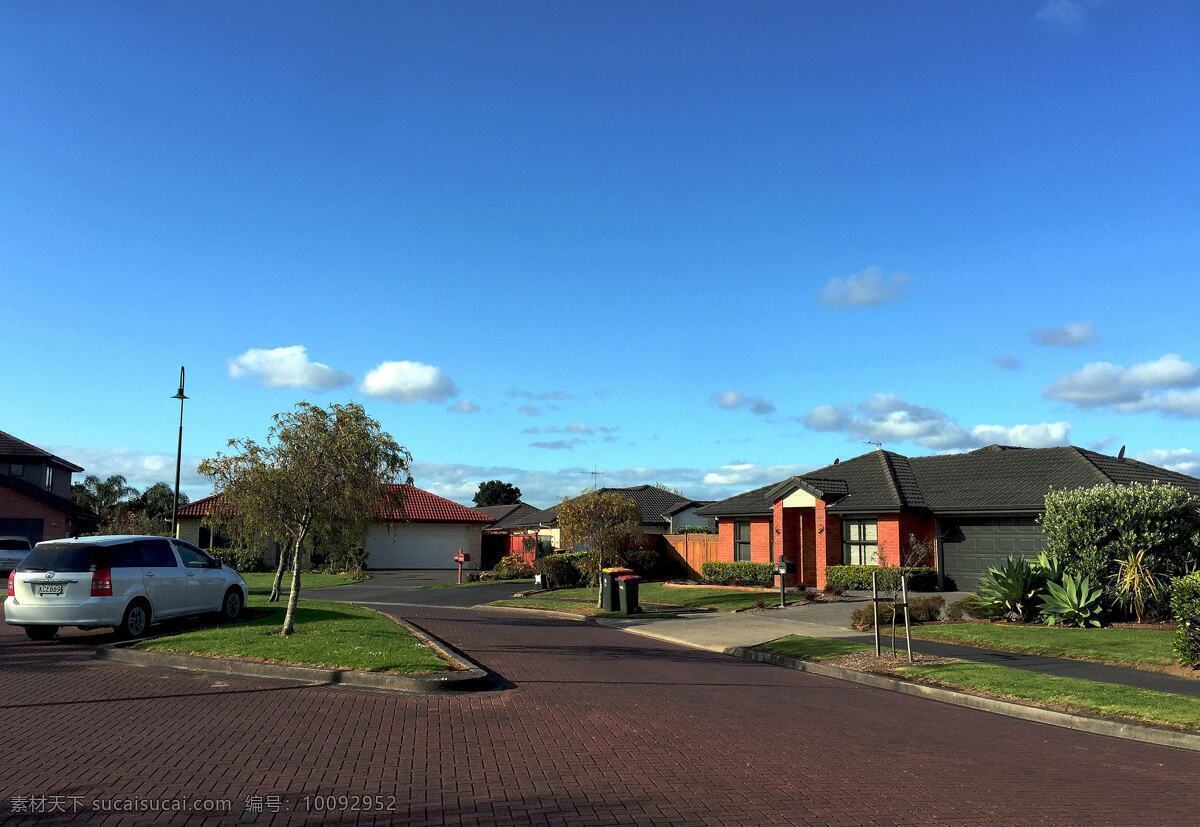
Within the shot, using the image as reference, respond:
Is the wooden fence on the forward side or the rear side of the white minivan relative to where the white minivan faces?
on the forward side

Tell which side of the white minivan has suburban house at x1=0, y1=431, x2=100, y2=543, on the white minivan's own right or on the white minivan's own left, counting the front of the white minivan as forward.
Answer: on the white minivan's own left

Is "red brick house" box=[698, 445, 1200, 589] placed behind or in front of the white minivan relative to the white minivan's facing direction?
in front

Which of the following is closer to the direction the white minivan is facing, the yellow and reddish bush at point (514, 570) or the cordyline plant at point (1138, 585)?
the yellow and reddish bush

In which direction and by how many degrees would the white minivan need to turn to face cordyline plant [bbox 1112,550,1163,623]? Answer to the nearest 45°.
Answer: approximately 45° to its right

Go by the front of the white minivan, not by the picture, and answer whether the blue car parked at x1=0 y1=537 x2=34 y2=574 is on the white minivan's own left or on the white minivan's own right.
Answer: on the white minivan's own left

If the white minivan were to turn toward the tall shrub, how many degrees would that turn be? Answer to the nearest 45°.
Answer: approximately 45° to its right

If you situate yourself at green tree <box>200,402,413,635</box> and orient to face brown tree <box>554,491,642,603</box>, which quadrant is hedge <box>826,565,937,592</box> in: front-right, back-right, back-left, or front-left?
front-right

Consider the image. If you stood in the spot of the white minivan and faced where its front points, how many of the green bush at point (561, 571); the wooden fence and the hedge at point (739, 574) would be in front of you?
3

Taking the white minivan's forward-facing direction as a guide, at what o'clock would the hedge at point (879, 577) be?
The hedge is roughly at 1 o'clock from the white minivan.

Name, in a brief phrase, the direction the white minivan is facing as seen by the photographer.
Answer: facing away from the viewer and to the right of the viewer

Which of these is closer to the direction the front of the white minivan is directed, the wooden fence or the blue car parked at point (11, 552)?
the wooden fence

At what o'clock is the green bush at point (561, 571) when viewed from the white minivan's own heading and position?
The green bush is roughly at 12 o'clock from the white minivan.

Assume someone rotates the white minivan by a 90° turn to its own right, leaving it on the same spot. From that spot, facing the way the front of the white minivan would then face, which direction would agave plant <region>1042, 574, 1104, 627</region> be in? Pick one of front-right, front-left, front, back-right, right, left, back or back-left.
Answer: front-left

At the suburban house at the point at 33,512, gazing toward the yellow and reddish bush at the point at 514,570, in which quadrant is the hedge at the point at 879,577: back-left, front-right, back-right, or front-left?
front-right

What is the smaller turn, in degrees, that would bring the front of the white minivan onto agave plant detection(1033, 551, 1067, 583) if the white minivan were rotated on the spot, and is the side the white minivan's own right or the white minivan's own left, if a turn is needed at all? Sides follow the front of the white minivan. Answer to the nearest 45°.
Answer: approximately 45° to the white minivan's own right
